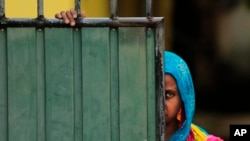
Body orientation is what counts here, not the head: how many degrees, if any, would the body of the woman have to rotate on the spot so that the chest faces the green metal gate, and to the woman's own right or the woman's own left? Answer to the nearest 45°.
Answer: approximately 45° to the woman's own right

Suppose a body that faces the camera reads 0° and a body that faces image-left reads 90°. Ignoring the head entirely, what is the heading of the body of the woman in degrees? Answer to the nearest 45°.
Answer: approximately 0°
